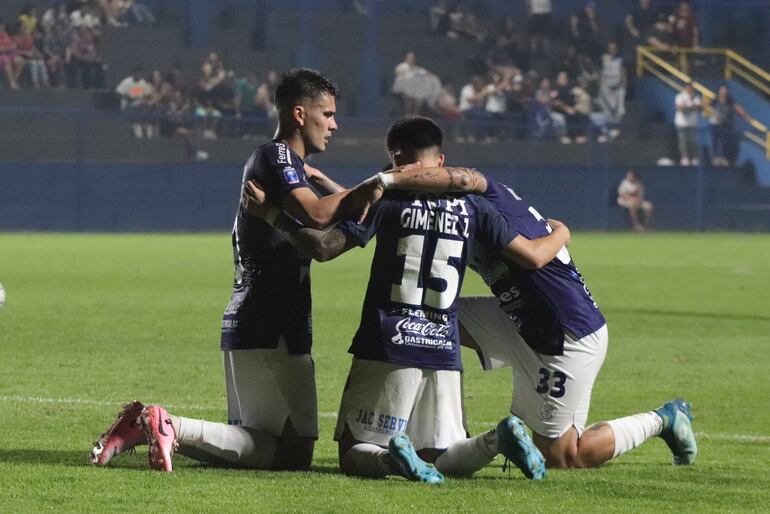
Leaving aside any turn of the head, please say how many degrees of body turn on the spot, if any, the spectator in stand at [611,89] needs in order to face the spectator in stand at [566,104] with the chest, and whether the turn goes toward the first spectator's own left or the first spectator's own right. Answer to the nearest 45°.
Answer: approximately 45° to the first spectator's own right

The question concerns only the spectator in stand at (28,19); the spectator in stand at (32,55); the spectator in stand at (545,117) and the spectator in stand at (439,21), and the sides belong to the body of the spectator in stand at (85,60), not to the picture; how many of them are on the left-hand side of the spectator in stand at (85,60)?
2

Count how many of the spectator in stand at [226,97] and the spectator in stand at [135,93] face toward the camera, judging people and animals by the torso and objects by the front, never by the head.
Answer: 2

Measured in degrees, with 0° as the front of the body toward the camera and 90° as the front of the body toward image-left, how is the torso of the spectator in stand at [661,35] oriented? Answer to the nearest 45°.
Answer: approximately 0°

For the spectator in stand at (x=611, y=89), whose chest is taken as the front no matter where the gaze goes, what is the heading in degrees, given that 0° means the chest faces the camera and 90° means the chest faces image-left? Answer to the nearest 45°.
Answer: approximately 0°
